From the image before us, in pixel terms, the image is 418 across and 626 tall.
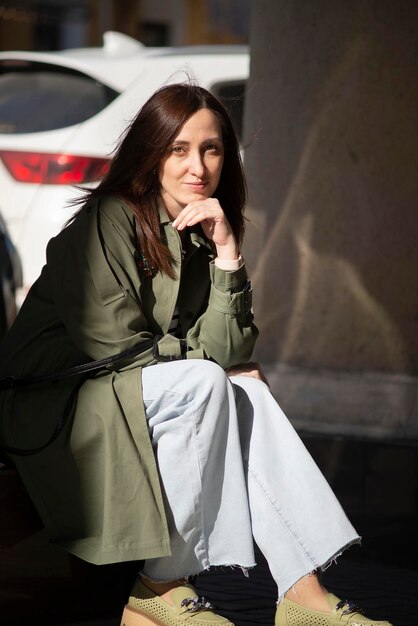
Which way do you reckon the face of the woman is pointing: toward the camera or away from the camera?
toward the camera

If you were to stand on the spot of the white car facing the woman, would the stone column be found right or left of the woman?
left

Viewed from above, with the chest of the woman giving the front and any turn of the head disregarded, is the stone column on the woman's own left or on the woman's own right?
on the woman's own left

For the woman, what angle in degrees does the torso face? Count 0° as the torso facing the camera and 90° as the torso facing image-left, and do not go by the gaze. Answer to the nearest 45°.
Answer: approximately 315°

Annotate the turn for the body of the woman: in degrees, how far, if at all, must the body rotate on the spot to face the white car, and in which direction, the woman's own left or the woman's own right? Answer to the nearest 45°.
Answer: approximately 135° to the woman's own left
